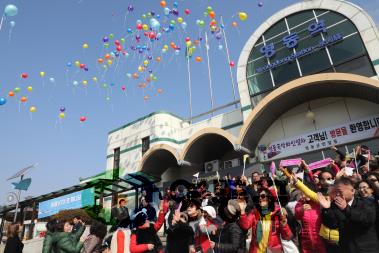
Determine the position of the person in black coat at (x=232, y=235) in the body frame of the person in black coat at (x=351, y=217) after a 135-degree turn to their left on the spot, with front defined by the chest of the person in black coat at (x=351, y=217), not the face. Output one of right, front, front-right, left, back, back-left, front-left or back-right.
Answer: back

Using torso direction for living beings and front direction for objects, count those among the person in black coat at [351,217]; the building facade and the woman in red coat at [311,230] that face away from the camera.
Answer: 0

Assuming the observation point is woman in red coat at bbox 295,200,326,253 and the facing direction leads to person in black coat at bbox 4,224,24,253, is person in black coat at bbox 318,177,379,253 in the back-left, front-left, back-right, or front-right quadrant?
back-left

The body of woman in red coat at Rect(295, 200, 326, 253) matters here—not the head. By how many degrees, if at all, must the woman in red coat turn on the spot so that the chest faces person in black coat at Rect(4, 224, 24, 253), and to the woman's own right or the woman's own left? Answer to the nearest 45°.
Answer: approximately 90° to the woman's own right

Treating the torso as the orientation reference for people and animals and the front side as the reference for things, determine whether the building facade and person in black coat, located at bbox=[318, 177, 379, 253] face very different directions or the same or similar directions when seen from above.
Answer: same or similar directions

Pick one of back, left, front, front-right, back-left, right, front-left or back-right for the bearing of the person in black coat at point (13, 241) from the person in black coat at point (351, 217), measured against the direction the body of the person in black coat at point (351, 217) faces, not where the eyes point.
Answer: front-right

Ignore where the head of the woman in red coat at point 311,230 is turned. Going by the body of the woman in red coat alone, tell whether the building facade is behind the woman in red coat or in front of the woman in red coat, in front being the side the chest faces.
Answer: behind

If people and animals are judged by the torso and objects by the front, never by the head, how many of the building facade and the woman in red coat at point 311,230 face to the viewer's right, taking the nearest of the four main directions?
0

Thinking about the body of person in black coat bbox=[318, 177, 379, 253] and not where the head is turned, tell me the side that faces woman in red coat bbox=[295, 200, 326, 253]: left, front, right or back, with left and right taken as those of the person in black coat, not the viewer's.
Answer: right

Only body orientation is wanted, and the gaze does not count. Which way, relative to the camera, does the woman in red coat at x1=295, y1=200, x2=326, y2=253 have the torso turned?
toward the camera

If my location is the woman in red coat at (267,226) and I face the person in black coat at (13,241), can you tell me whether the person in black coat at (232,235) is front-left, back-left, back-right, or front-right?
front-left

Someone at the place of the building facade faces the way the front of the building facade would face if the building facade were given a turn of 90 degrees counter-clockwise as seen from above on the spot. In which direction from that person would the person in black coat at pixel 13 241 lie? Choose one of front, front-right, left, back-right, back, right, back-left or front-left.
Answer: right

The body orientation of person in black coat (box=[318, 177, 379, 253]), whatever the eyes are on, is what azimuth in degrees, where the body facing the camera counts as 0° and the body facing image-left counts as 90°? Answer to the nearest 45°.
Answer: approximately 45°

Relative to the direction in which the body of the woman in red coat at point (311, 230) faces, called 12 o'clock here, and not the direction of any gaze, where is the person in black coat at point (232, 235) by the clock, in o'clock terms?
The person in black coat is roughly at 2 o'clock from the woman in red coat.

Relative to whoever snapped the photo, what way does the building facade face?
facing the viewer and to the left of the viewer

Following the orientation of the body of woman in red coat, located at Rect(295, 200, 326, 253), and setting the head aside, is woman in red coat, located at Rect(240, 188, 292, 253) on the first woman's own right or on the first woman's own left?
on the first woman's own right
